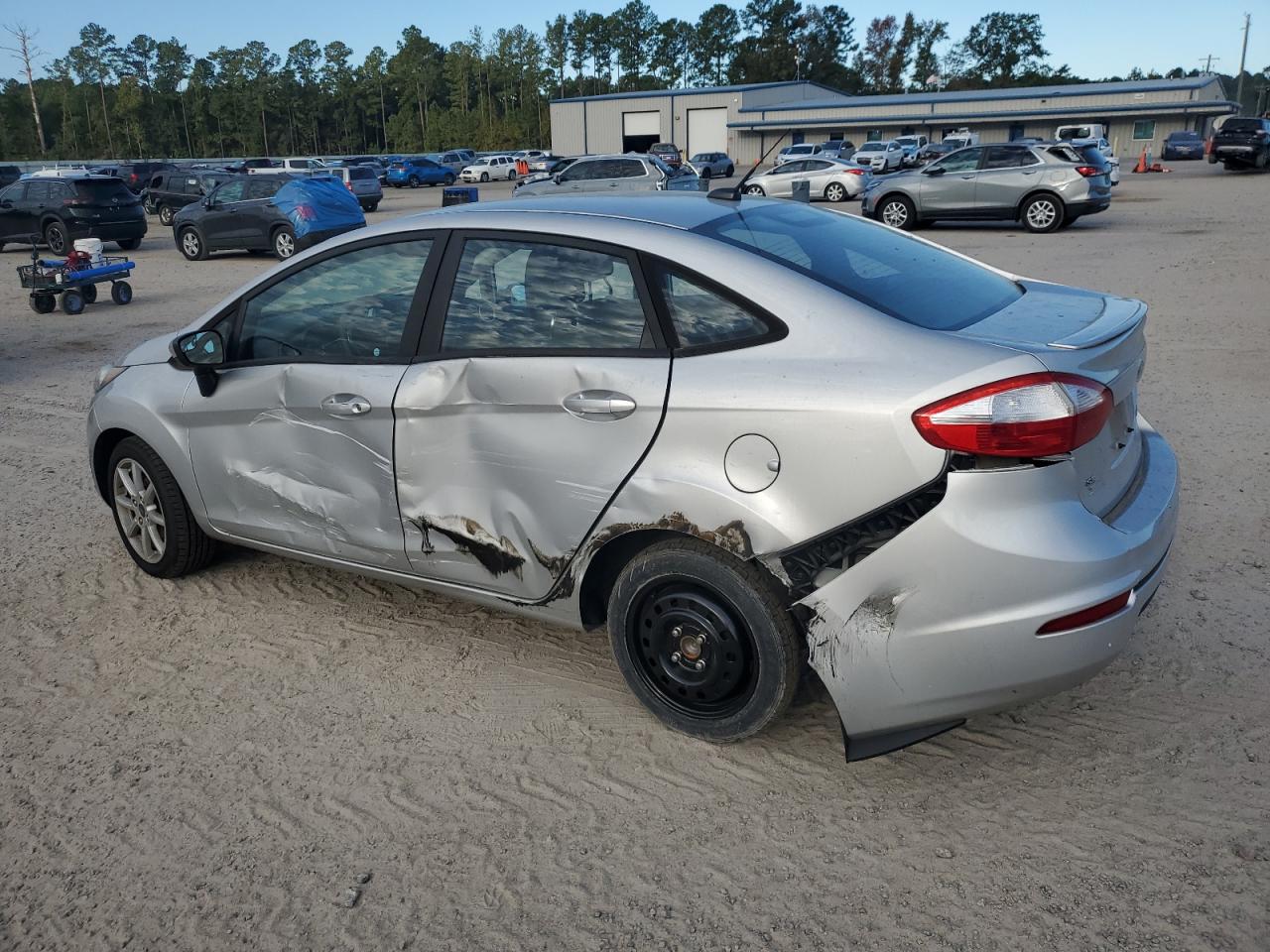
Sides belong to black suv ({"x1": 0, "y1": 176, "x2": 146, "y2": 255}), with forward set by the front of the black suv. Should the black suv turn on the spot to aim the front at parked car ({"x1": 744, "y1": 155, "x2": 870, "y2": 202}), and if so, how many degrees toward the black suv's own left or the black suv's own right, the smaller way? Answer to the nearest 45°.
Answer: approximately 135° to the black suv's own right

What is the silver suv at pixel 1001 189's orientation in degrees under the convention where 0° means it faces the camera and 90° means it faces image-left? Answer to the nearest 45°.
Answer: approximately 90°

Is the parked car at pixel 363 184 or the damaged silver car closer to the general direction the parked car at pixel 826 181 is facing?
the parked car

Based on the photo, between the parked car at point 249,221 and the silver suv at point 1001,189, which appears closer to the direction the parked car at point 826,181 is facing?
the parked car

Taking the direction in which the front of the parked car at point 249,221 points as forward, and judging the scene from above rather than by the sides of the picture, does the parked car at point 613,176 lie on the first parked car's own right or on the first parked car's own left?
on the first parked car's own right

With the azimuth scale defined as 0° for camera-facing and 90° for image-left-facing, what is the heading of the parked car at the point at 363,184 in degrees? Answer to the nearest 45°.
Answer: approximately 135°

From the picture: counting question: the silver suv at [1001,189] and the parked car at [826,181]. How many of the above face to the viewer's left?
2

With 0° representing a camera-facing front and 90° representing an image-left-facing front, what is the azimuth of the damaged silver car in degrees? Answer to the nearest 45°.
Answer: approximately 135°

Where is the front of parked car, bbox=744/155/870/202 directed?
to the viewer's left

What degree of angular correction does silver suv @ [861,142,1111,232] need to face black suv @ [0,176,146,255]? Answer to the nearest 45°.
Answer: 0° — it already faces it
